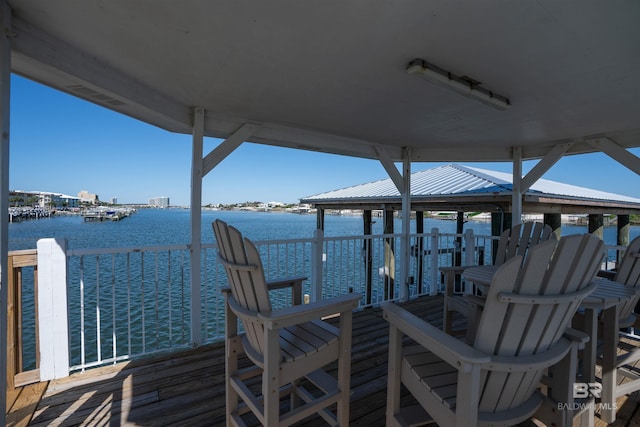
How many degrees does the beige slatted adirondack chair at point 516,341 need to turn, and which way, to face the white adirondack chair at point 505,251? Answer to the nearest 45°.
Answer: approximately 45° to its right

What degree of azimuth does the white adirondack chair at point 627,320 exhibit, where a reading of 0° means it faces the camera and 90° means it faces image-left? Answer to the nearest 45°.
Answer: approximately 45°

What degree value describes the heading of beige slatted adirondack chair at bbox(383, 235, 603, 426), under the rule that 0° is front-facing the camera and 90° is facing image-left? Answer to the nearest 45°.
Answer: approximately 135°

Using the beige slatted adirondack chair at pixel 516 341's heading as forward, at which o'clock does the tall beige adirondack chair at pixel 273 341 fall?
the tall beige adirondack chair at pixel 273 341 is roughly at 10 o'clock from the beige slatted adirondack chair at pixel 516 341.

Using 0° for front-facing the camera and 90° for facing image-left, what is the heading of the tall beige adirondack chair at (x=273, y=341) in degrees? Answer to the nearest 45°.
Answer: approximately 225°
